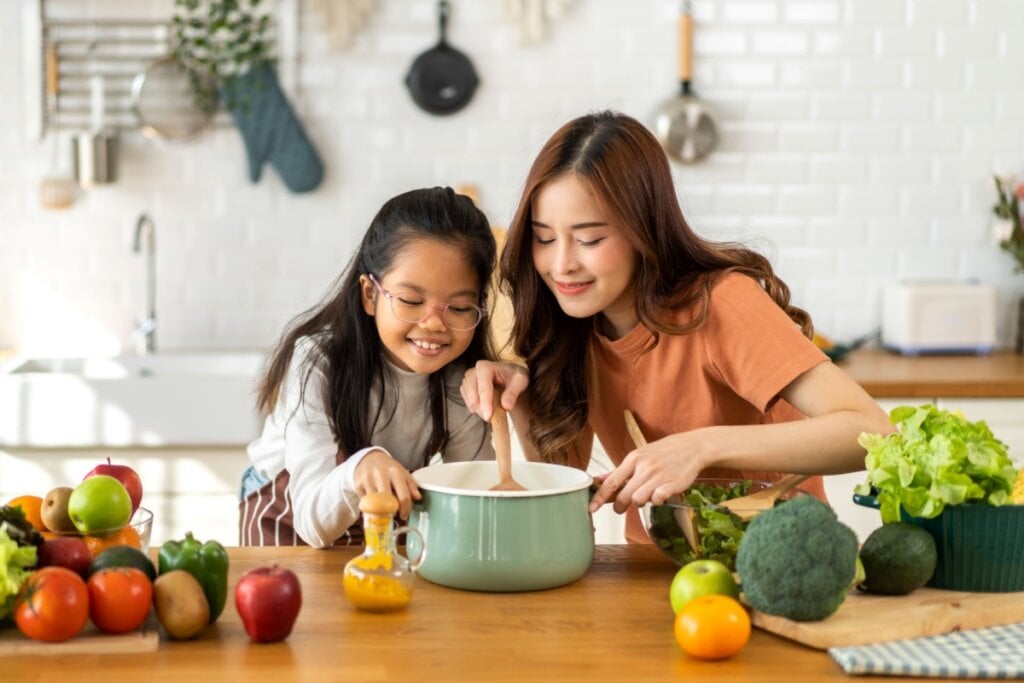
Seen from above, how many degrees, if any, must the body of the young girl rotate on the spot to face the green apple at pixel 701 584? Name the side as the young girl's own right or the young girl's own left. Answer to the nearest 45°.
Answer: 0° — they already face it

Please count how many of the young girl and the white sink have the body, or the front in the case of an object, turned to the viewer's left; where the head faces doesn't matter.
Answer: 0

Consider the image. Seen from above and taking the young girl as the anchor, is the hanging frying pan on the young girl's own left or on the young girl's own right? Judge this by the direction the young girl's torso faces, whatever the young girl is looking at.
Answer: on the young girl's own left

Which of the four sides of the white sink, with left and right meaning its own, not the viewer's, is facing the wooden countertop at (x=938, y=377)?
left

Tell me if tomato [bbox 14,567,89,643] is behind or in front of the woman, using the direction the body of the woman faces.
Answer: in front

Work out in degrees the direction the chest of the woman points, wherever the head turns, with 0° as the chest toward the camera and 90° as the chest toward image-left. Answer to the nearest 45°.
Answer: approximately 45°

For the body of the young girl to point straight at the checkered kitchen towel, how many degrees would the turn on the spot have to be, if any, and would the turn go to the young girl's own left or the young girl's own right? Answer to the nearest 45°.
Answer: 0° — they already face it

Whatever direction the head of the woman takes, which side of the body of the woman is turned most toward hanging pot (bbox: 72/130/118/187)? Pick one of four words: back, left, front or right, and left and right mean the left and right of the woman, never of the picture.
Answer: right

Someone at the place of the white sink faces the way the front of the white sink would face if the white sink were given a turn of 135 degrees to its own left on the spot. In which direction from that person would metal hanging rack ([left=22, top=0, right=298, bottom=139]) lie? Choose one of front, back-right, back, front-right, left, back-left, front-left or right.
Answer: front-left

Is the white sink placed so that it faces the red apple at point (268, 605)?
yes
